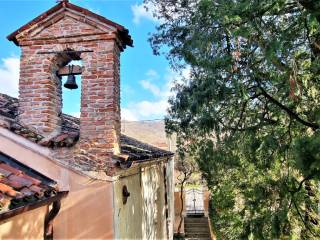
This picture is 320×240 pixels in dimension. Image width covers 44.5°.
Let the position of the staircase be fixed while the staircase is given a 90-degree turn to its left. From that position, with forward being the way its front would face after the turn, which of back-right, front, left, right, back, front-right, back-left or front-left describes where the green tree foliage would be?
right

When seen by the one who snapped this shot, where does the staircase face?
facing the viewer

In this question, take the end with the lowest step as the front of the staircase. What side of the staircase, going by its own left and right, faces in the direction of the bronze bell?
front

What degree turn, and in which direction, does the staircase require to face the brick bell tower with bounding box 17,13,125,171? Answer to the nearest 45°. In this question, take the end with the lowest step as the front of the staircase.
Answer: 0° — it already faces it
